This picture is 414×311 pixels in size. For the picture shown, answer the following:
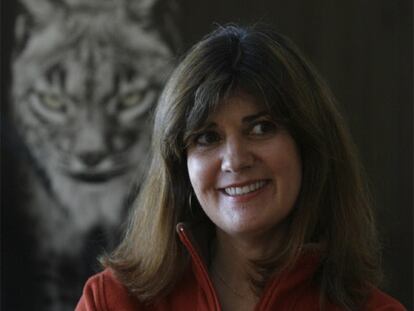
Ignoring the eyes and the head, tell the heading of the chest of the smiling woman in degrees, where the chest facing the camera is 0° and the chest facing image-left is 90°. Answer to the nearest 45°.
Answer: approximately 0°
